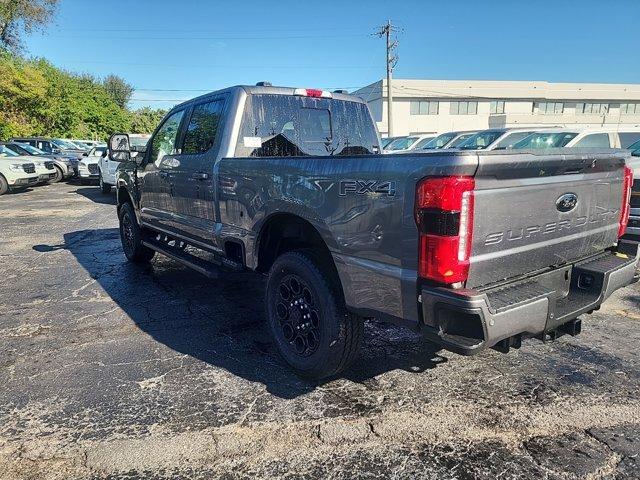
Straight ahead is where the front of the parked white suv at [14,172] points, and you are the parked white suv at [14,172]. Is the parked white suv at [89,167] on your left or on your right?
on your left

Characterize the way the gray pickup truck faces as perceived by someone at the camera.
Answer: facing away from the viewer and to the left of the viewer

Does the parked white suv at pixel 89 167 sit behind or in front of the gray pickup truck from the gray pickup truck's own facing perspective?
in front

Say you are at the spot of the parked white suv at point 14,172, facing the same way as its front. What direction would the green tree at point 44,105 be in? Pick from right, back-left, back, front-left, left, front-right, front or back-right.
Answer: back-left

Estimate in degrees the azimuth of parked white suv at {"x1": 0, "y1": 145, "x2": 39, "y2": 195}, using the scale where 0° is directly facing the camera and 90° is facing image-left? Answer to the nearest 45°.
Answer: approximately 315°
